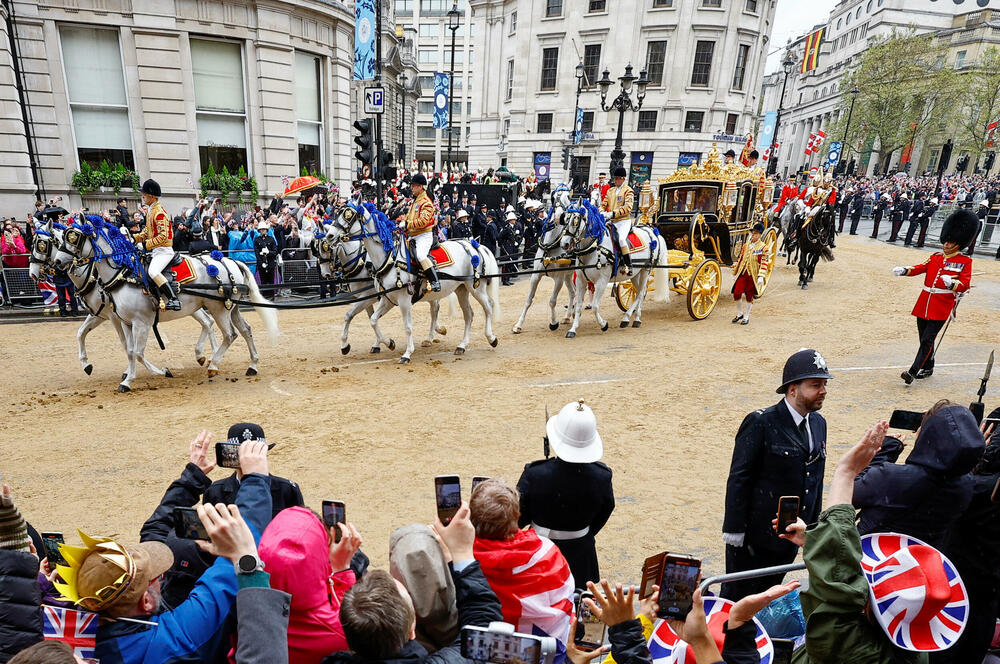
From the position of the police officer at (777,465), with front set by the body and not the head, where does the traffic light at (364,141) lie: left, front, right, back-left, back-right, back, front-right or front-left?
back

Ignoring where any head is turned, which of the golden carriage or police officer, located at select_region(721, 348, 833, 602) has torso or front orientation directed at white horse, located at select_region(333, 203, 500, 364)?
the golden carriage

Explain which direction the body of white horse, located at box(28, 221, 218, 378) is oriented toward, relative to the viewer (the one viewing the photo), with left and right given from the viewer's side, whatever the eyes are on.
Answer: facing to the left of the viewer

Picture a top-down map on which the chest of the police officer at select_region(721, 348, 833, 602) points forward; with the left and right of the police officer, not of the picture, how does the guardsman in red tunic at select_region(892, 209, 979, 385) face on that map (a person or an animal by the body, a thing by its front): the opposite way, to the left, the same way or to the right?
to the right

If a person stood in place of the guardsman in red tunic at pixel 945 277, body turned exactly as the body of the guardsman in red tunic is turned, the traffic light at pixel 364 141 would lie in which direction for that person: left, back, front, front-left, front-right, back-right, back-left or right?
front-right

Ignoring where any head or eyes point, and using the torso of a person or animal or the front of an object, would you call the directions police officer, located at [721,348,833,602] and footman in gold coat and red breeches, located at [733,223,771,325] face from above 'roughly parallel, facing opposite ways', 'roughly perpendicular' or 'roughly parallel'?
roughly perpendicular

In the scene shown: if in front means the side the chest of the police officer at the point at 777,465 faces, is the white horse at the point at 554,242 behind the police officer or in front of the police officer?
behind

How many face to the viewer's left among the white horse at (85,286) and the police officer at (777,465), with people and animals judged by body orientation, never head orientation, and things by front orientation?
1

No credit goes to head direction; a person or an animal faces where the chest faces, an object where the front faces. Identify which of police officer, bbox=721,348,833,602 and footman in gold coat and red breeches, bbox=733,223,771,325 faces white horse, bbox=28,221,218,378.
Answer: the footman in gold coat and red breeches

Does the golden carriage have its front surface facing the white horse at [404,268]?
yes

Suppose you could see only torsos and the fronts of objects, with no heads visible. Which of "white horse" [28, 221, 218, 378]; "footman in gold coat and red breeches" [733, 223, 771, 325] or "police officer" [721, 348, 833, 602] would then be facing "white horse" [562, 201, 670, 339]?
the footman in gold coat and red breeches

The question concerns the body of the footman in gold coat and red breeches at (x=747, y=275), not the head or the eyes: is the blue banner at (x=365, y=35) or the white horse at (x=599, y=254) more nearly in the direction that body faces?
the white horse

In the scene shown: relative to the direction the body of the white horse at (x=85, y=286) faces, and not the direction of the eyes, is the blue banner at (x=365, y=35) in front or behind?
behind
